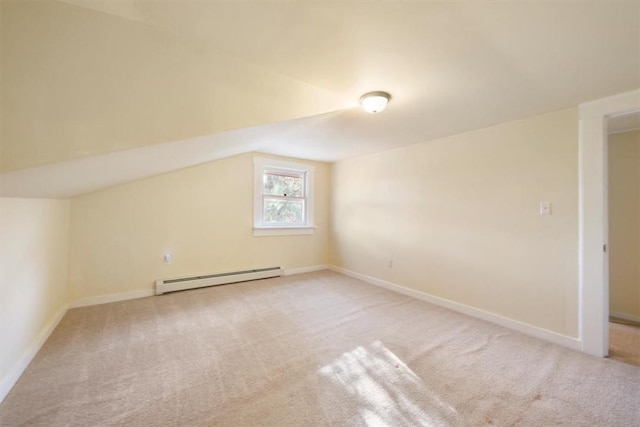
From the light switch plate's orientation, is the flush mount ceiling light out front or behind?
out front
